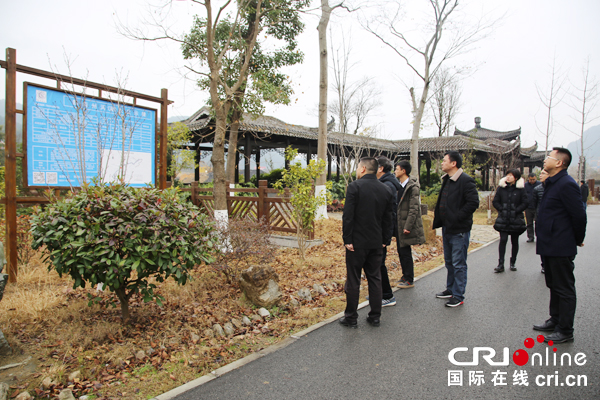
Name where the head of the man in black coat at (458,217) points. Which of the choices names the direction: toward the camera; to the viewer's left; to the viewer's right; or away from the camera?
to the viewer's left

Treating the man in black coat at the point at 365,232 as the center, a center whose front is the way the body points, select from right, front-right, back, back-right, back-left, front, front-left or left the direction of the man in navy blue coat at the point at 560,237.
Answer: back-right

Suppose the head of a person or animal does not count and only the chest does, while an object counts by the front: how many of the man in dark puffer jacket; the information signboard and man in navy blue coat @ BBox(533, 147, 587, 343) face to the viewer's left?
2

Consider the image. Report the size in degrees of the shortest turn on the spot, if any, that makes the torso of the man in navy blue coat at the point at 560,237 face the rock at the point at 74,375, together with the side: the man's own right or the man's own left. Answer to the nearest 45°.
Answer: approximately 45° to the man's own left

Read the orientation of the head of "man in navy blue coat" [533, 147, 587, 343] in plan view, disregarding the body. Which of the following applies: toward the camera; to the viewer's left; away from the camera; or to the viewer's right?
to the viewer's left

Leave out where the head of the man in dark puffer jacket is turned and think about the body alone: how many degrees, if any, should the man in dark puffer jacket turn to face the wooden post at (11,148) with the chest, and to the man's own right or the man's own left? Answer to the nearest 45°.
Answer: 0° — they already face it

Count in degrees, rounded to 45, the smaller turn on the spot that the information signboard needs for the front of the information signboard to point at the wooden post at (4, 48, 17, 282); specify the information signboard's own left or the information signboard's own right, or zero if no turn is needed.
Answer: approximately 135° to the information signboard's own right

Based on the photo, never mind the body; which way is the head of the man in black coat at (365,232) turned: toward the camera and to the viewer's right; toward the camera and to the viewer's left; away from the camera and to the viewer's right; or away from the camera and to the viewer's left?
away from the camera and to the viewer's left

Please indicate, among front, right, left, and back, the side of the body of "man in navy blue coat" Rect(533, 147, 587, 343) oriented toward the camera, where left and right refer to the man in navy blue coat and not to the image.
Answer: left

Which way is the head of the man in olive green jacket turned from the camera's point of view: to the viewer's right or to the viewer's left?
to the viewer's left

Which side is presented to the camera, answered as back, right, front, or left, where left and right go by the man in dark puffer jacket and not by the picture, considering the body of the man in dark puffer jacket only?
left

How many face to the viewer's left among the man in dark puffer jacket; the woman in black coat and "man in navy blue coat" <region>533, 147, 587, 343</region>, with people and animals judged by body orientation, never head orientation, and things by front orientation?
2

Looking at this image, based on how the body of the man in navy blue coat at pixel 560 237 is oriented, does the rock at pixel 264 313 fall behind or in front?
in front

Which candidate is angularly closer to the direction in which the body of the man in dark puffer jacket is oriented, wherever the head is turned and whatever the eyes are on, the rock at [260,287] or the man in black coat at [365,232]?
the rock

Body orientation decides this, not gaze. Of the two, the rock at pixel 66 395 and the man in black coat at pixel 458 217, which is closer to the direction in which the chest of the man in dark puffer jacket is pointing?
the rock

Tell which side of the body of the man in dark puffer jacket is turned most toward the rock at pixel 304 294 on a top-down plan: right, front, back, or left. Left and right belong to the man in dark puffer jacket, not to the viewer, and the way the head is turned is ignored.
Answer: front

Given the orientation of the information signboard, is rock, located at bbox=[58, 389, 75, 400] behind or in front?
in front
